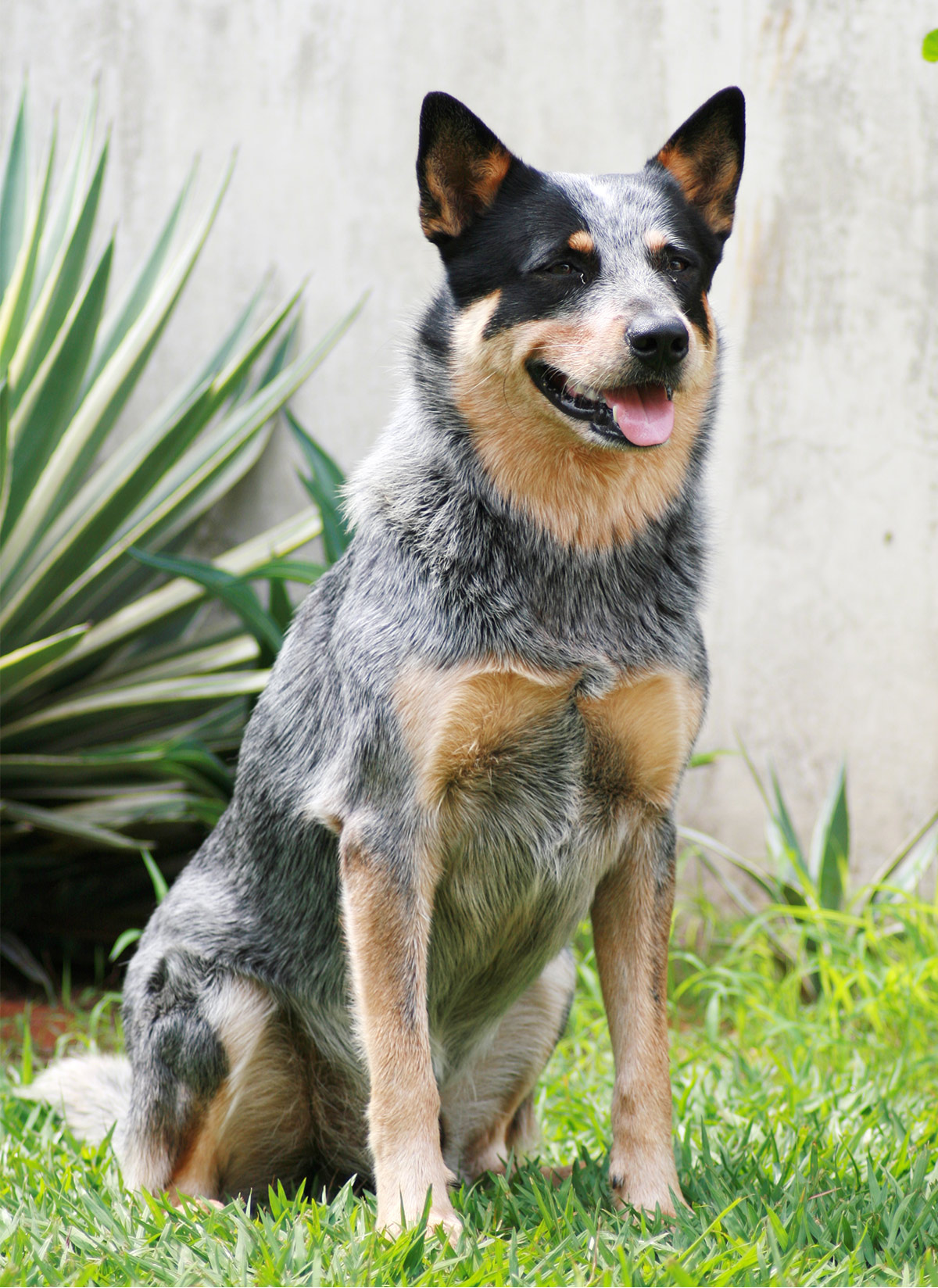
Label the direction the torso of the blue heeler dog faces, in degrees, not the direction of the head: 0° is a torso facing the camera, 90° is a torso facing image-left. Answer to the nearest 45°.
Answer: approximately 315°

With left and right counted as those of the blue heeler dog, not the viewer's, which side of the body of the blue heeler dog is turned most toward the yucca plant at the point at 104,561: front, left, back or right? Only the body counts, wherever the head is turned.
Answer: back
